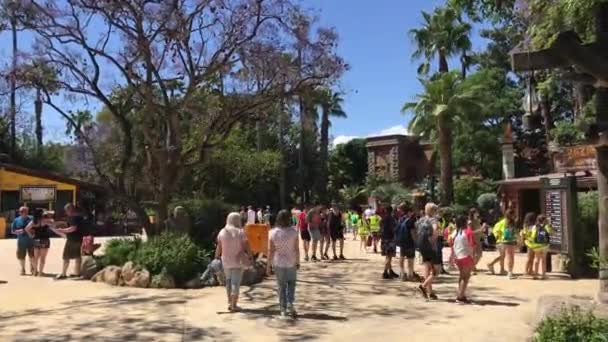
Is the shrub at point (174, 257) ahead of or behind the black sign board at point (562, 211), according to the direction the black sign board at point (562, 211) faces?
ahead

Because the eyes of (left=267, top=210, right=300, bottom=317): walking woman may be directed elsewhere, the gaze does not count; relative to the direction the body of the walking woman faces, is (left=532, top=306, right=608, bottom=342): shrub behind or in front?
behind

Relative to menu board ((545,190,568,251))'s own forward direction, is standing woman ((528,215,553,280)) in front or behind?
in front

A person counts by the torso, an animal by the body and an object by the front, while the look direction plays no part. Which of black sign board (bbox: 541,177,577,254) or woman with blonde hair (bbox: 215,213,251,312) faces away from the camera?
the woman with blonde hair

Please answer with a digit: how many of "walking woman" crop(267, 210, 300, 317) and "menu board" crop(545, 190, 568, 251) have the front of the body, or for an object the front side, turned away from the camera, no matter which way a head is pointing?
1

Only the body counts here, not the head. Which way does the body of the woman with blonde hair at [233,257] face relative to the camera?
away from the camera

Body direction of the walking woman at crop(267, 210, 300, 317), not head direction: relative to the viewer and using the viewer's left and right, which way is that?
facing away from the viewer

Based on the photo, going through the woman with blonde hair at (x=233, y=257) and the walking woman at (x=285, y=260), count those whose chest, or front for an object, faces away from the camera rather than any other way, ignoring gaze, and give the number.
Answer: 2

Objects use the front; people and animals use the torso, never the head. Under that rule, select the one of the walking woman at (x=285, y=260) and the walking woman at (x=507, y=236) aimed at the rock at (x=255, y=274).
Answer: the walking woman at (x=285, y=260)

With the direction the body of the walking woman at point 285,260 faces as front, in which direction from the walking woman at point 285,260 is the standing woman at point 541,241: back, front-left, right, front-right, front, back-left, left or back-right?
front-right

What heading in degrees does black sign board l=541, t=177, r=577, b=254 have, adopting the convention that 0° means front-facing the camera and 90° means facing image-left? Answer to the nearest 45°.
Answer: approximately 45°

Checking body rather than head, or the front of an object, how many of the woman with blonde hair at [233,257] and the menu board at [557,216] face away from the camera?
1
